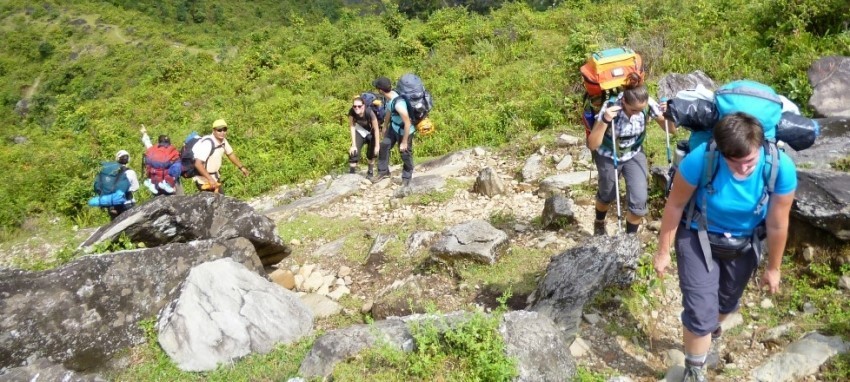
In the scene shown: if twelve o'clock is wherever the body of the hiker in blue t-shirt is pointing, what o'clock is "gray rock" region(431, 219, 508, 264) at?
The gray rock is roughly at 4 o'clock from the hiker in blue t-shirt.

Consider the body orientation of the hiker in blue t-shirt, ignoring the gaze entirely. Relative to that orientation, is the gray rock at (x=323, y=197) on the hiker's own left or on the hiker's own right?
on the hiker's own right

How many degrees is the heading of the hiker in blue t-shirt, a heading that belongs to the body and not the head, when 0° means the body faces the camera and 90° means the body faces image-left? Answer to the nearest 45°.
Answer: approximately 0°

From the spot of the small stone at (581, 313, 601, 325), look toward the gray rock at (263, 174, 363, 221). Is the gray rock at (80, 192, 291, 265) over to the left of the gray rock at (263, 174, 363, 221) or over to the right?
left

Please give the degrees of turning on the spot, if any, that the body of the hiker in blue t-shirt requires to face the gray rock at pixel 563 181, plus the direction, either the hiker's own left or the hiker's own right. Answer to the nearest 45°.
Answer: approximately 135° to the hiker's own right

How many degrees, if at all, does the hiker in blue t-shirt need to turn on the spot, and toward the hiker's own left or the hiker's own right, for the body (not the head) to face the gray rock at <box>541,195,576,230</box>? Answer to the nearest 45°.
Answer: approximately 135° to the hiker's own right

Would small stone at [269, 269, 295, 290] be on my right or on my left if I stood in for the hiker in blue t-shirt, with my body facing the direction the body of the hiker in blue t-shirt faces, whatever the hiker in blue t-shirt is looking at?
on my right

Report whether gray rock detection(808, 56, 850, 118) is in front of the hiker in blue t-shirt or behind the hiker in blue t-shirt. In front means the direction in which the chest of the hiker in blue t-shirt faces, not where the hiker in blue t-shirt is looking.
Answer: behind

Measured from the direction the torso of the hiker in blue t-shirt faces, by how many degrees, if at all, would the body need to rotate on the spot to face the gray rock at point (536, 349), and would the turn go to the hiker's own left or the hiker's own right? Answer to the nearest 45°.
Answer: approximately 45° to the hiker's own right
